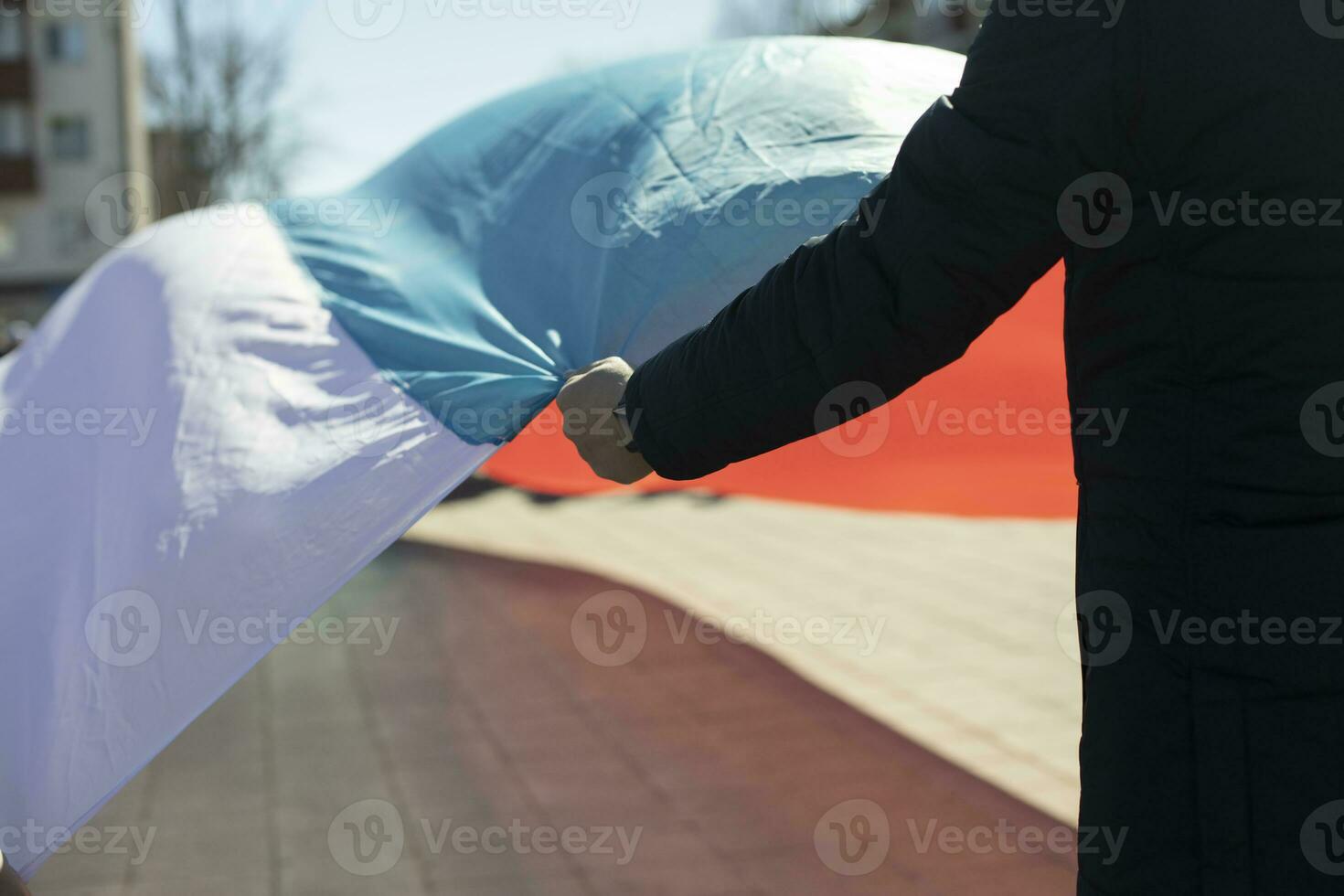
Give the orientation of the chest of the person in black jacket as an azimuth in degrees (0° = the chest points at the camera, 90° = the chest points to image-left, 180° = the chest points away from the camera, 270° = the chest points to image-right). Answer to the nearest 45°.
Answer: approximately 180°

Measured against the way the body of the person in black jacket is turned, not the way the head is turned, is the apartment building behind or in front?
in front
